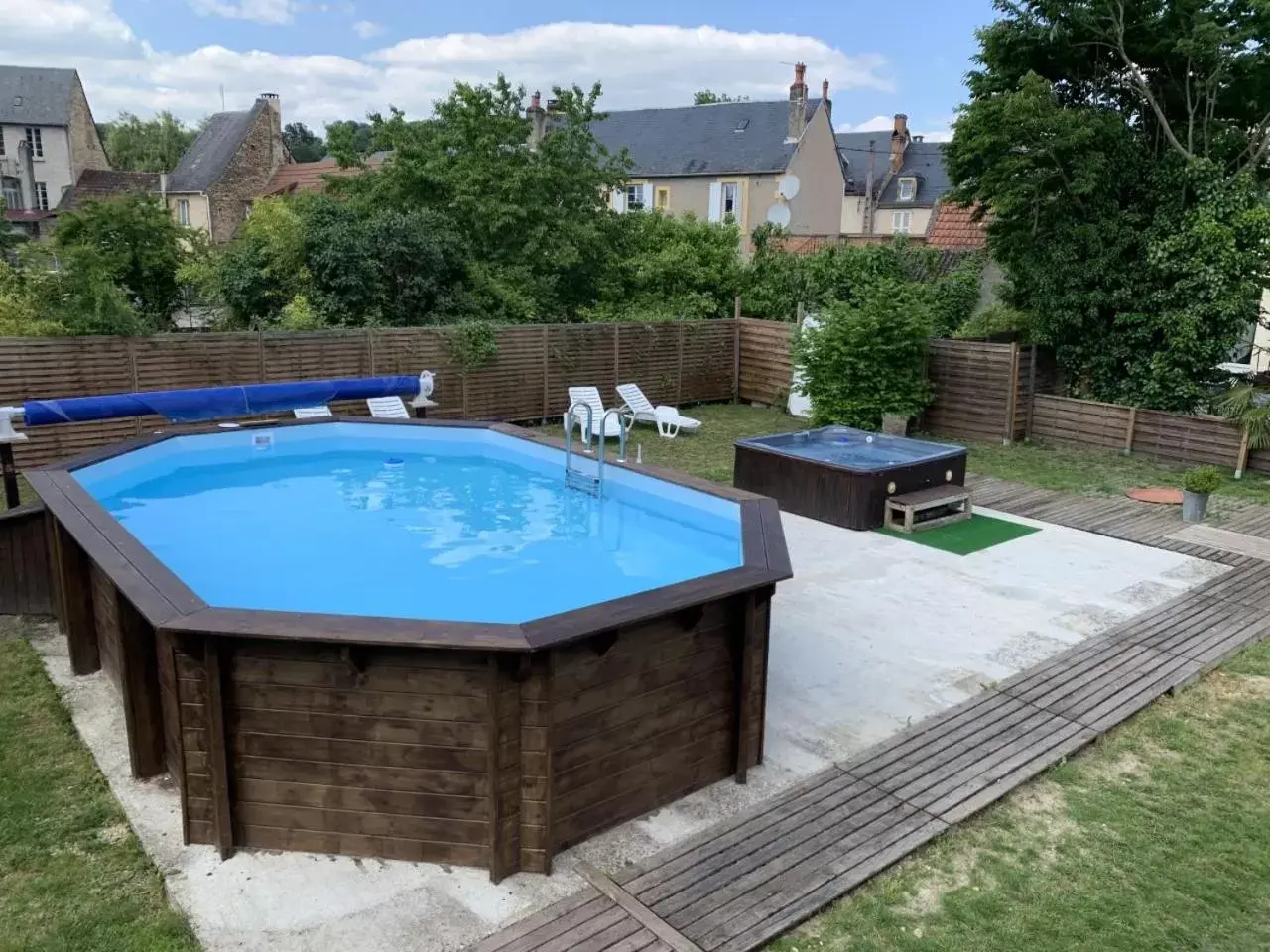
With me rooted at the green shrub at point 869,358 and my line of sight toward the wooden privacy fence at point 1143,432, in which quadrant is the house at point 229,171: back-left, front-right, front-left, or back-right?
back-left

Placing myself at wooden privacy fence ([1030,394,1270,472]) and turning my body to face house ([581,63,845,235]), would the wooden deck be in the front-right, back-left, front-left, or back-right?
back-left

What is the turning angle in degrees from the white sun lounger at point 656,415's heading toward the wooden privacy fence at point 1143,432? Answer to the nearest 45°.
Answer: approximately 45° to its left

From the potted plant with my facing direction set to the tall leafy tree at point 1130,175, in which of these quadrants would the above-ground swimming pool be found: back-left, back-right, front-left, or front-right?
back-left

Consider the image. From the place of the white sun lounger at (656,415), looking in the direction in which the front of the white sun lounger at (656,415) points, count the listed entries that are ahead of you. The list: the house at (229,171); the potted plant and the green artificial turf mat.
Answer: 2

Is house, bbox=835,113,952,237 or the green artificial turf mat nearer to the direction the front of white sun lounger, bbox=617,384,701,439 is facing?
the green artificial turf mat

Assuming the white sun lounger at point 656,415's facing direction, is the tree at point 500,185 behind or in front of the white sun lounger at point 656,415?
behind

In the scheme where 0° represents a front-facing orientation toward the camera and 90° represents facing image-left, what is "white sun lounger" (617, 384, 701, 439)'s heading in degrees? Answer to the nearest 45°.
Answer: approximately 315°

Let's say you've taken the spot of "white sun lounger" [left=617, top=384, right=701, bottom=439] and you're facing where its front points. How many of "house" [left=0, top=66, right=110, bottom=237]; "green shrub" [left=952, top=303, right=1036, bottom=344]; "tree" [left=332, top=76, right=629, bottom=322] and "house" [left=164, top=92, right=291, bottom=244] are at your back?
3

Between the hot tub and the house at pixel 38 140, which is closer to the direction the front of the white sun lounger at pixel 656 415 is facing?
the hot tub

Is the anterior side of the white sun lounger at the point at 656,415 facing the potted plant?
yes

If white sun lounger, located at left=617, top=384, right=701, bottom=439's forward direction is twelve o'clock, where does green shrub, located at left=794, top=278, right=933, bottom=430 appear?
The green shrub is roughly at 11 o'clock from the white sun lounger.

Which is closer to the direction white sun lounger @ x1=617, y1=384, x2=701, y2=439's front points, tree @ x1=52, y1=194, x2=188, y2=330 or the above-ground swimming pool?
the above-ground swimming pool

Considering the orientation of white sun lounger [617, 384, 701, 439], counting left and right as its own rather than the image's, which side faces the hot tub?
front

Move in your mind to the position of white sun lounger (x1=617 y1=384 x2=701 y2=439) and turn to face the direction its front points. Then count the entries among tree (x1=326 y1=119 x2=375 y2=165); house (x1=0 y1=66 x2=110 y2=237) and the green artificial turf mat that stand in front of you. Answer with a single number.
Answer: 1

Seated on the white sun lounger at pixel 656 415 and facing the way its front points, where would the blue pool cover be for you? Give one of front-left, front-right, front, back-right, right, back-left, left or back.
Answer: right

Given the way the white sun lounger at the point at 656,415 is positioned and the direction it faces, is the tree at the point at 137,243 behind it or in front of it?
behind
